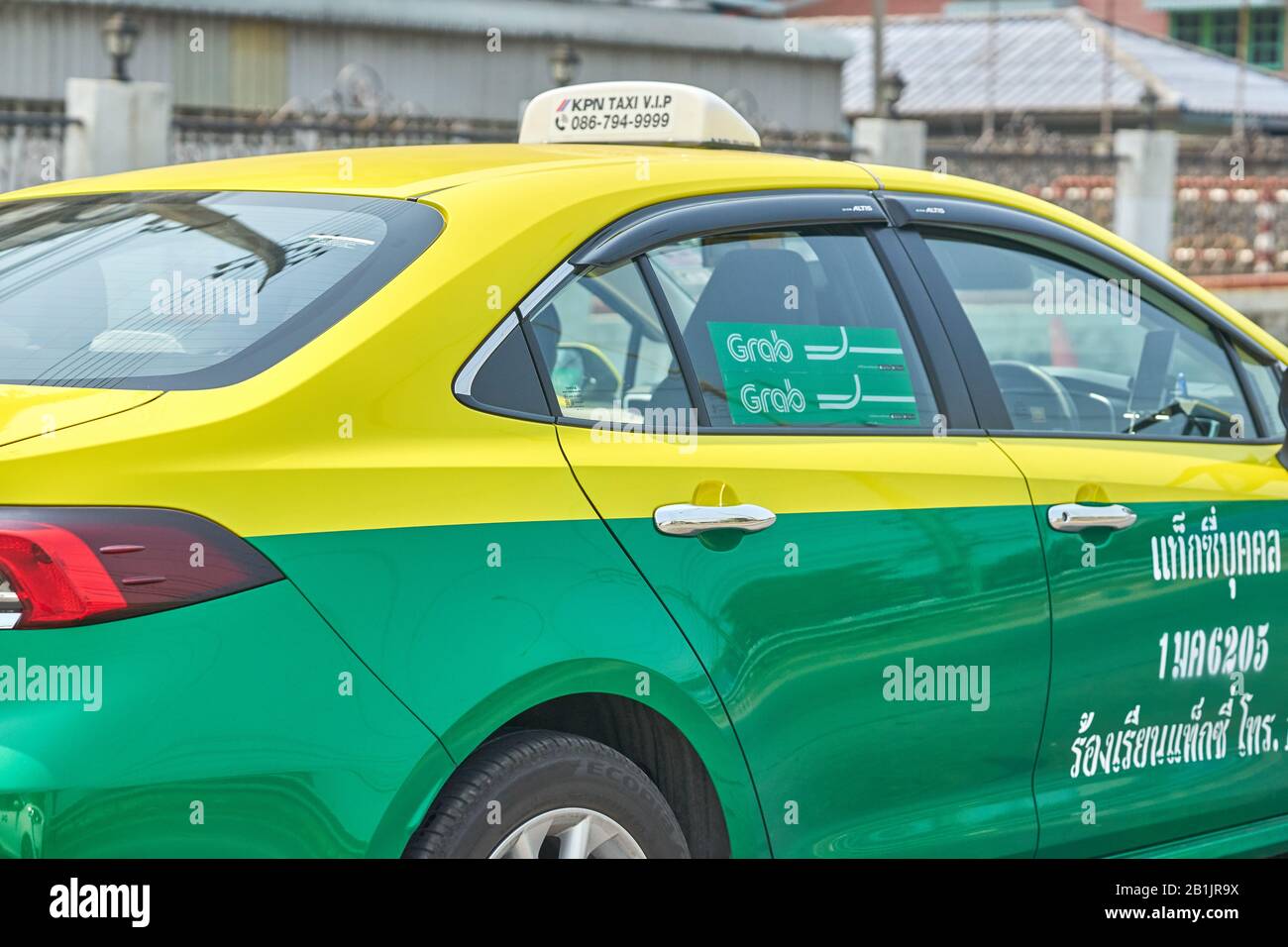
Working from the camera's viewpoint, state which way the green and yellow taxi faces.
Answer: facing away from the viewer and to the right of the viewer

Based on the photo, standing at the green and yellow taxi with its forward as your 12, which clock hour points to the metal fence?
The metal fence is roughly at 10 o'clock from the green and yellow taxi.

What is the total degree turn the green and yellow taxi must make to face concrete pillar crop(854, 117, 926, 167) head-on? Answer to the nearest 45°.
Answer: approximately 45° to its left

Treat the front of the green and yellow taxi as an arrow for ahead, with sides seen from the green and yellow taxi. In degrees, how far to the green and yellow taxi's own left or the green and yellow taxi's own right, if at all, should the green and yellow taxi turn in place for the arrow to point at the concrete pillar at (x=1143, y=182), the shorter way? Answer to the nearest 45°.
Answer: approximately 45° to the green and yellow taxi's own left

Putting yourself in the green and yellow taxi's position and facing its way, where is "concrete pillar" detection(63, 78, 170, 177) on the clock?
The concrete pillar is roughly at 10 o'clock from the green and yellow taxi.

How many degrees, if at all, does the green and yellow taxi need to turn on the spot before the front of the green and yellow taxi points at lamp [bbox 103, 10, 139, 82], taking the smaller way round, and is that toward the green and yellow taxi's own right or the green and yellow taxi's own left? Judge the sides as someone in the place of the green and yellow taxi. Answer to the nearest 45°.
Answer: approximately 45° to the green and yellow taxi's own left
